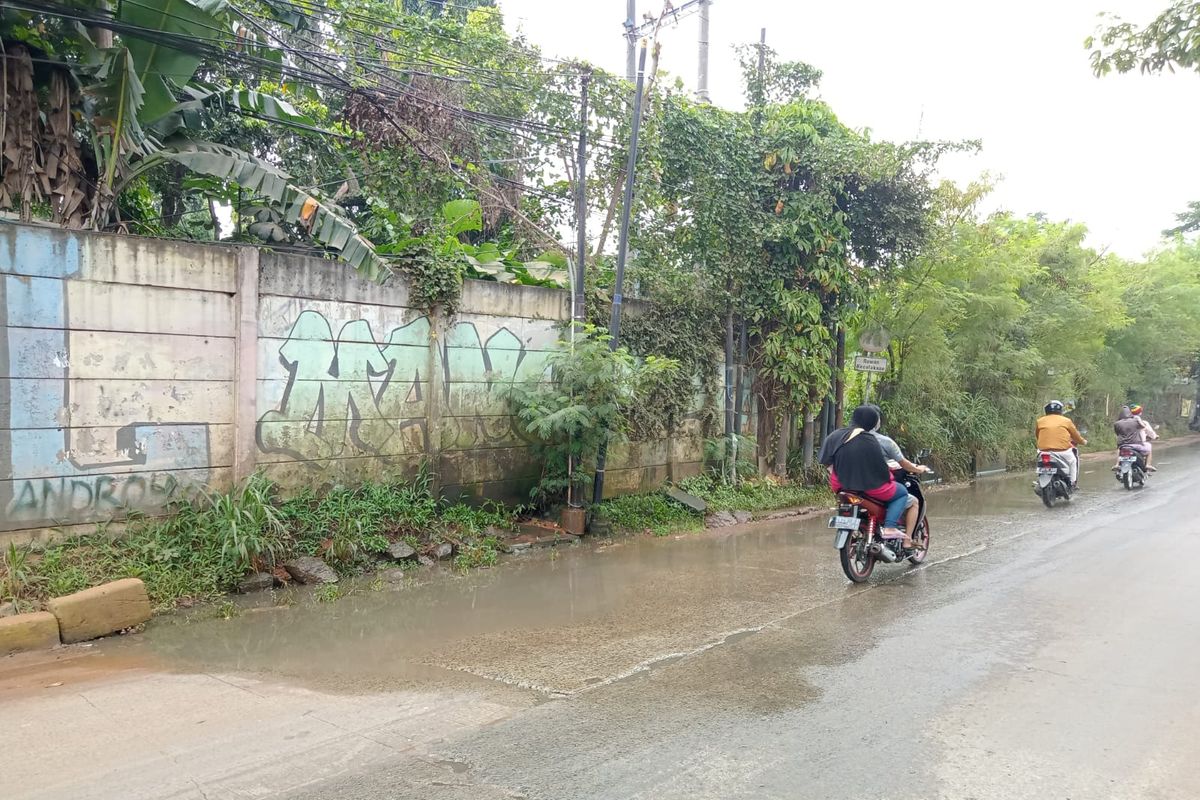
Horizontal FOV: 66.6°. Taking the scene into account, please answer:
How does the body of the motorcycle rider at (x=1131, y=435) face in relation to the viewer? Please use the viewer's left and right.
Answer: facing away from the viewer

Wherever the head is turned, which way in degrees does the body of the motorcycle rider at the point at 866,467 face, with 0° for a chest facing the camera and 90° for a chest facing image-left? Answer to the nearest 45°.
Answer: approximately 225°

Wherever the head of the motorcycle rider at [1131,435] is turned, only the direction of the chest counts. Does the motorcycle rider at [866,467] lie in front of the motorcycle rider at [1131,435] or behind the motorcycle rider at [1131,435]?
behind

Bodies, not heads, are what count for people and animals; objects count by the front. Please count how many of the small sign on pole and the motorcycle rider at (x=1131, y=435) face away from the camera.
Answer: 1

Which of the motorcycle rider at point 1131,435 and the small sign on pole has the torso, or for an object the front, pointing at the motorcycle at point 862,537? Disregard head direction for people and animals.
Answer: the small sign on pole

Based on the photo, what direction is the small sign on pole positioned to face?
toward the camera

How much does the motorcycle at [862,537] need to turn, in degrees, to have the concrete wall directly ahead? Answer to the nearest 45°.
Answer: approximately 135° to its left

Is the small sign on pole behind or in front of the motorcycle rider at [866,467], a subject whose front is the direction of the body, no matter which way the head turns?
in front

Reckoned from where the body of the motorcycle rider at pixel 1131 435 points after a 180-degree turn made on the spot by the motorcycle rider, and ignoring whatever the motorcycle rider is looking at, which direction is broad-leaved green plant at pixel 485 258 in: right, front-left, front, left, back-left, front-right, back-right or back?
front-right

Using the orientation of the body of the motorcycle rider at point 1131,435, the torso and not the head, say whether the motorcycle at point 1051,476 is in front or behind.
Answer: behind

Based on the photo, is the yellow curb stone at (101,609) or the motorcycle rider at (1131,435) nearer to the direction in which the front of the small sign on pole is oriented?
the yellow curb stone

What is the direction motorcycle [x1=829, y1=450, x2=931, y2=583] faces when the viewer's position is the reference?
facing away from the viewer and to the right of the viewer

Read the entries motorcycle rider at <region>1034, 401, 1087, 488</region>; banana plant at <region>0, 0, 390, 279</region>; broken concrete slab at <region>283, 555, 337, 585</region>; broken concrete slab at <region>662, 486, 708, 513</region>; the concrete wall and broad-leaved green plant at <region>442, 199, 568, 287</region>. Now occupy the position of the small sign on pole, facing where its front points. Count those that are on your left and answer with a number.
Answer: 1
